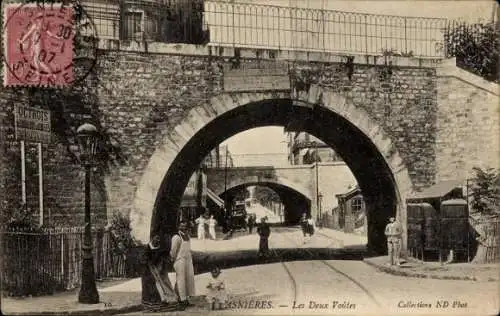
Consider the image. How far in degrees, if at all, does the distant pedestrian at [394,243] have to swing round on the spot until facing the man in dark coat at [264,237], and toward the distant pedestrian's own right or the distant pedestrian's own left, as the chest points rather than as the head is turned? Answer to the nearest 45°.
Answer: approximately 135° to the distant pedestrian's own right

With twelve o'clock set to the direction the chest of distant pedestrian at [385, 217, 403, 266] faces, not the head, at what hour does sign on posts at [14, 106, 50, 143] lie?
The sign on posts is roughly at 2 o'clock from the distant pedestrian.

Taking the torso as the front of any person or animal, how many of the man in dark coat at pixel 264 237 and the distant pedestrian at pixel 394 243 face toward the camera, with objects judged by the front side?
2

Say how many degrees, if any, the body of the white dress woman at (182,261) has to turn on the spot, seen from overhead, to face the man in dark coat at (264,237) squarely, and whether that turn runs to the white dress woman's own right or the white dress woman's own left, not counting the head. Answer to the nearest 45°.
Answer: approximately 135° to the white dress woman's own left

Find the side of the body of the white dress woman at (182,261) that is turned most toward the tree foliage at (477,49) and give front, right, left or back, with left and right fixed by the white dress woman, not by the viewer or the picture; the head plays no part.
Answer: left

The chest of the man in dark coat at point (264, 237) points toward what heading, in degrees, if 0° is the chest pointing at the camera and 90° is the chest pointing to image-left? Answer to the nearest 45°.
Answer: approximately 0°

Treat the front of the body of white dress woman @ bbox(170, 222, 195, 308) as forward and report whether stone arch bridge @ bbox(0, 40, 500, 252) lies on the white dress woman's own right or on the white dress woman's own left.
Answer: on the white dress woman's own left

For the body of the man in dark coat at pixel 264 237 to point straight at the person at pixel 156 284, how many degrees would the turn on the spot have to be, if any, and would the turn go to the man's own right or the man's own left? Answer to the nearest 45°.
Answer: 0° — they already face them

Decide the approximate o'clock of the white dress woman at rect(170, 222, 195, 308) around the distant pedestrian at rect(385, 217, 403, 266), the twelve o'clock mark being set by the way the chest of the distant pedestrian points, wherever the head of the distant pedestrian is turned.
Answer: The white dress woman is roughly at 1 o'clock from the distant pedestrian.

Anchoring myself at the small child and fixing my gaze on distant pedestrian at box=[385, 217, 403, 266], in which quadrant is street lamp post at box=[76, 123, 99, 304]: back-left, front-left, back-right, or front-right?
back-left
